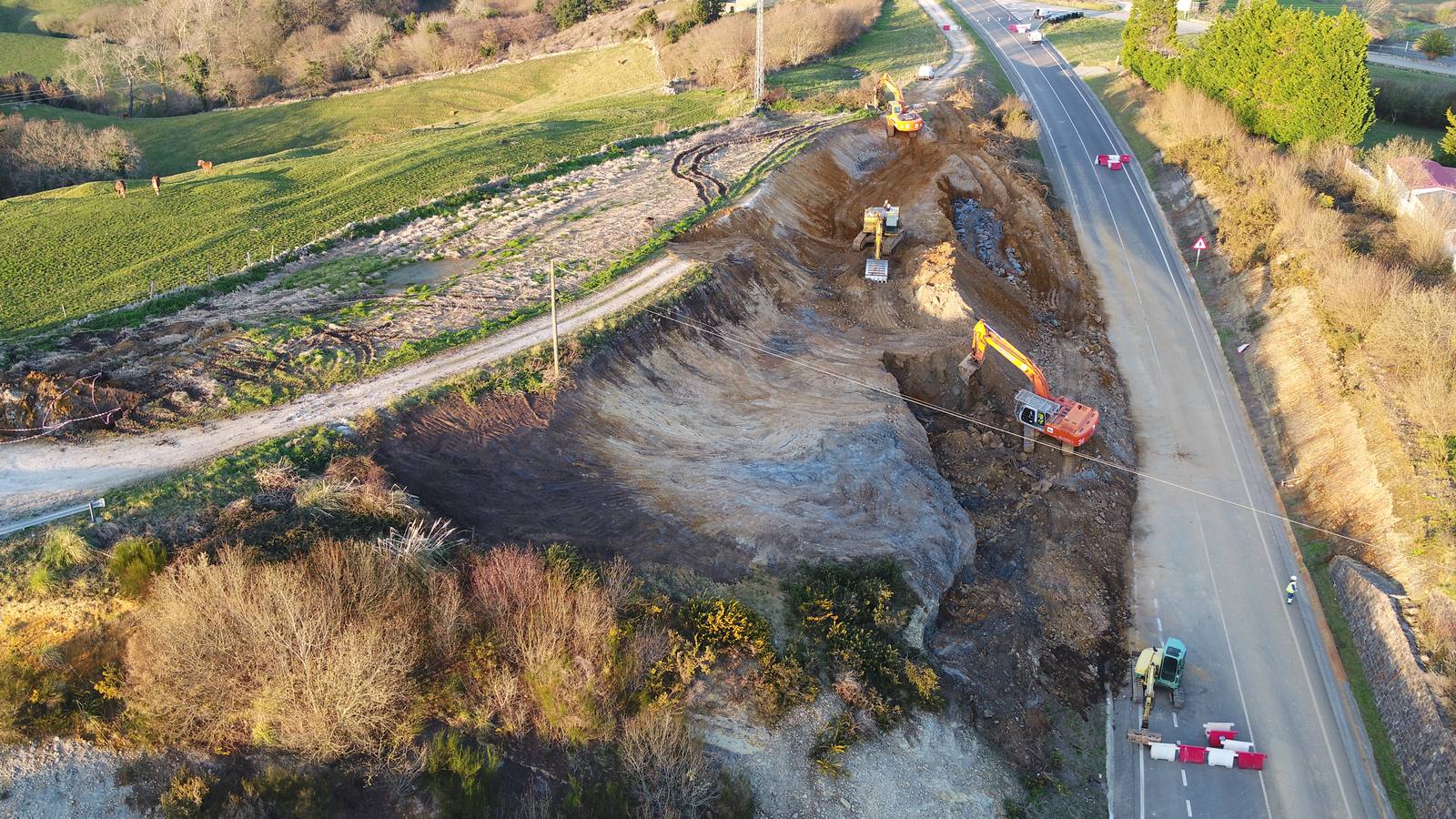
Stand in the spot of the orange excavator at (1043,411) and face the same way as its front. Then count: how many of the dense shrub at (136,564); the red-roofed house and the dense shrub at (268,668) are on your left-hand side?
2

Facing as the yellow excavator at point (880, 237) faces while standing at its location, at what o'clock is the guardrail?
The guardrail is roughly at 1 o'clock from the yellow excavator.

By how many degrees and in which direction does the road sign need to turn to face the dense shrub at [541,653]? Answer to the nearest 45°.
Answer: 0° — it already faces it

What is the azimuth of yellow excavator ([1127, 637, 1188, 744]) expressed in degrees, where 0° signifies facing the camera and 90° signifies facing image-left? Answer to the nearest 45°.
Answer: approximately 0°

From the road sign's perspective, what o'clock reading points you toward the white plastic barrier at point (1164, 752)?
The white plastic barrier is roughly at 12 o'clock from the road sign.

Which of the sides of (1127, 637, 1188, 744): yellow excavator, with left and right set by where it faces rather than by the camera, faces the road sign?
back

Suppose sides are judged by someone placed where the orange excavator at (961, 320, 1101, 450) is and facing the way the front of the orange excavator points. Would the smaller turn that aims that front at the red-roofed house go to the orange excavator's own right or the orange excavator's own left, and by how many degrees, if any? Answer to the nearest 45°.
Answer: approximately 90° to the orange excavator's own right

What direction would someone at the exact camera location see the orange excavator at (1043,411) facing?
facing away from the viewer and to the left of the viewer

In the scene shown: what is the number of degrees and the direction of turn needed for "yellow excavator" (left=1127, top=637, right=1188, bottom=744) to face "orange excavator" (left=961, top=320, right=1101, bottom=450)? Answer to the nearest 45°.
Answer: approximately 135° to its right
